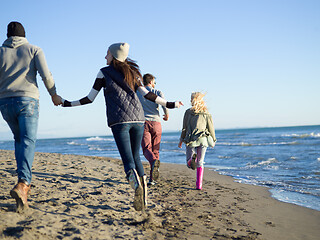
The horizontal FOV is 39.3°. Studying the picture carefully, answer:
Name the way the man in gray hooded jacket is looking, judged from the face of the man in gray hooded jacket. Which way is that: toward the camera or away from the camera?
away from the camera

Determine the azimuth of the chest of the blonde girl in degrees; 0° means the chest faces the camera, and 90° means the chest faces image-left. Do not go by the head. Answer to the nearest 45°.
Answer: approximately 180°

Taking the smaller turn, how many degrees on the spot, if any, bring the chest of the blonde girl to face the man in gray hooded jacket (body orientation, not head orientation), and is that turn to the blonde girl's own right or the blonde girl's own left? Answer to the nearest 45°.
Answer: approximately 135° to the blonde girl's own left

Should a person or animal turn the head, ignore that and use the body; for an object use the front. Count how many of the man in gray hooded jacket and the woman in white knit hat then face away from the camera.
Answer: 2

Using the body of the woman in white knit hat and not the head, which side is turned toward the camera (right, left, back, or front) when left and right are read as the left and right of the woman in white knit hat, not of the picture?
back

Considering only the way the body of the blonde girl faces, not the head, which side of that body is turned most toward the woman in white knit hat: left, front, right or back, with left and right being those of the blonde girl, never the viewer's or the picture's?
back

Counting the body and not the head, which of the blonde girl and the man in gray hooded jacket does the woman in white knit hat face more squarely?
the blonde girl

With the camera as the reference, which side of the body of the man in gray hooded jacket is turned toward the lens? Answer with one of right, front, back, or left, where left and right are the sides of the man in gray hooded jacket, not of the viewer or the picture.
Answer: back

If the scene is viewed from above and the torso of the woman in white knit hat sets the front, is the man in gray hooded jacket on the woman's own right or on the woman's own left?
on the woman's own left
